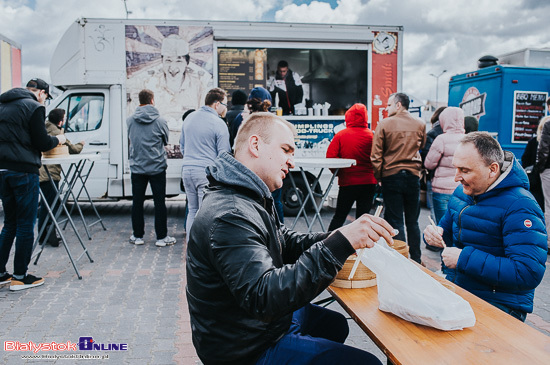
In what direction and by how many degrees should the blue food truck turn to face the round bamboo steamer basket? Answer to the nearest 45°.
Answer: approximately 135° to its right

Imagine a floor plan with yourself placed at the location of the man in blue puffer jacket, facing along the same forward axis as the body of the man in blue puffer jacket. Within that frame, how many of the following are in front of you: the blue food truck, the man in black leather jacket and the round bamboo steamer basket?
2

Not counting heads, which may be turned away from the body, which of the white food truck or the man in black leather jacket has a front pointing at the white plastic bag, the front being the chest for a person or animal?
the man in black leather jacket

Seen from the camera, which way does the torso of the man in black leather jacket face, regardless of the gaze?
to the viewer's right

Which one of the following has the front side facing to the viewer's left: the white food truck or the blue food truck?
the white food truck

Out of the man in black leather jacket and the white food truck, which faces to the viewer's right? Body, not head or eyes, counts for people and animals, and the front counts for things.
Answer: the man in black leather jacket

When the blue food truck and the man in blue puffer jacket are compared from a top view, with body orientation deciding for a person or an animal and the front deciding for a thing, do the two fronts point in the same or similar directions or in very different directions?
very different directions

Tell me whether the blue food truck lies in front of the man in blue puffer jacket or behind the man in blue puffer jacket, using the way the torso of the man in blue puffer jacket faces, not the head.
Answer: behind

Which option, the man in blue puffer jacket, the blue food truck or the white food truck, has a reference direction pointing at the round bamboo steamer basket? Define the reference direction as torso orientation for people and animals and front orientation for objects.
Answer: the man in blue puffer jacket

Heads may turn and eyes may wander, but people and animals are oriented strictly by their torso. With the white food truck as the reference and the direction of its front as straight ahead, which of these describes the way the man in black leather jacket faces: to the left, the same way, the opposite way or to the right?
the opposite way

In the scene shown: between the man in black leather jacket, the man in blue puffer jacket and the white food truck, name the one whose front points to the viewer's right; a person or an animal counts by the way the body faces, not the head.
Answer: the man in black leather jacket

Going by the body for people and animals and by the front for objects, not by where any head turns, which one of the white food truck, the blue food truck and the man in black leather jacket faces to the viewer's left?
the white food truck

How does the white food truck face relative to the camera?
to the viewer's left
